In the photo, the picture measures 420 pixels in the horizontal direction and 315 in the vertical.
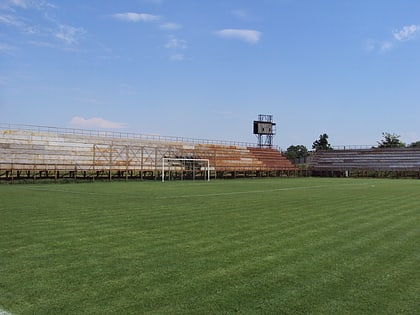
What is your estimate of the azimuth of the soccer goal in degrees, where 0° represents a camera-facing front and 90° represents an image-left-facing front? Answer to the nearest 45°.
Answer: approximately 0°
